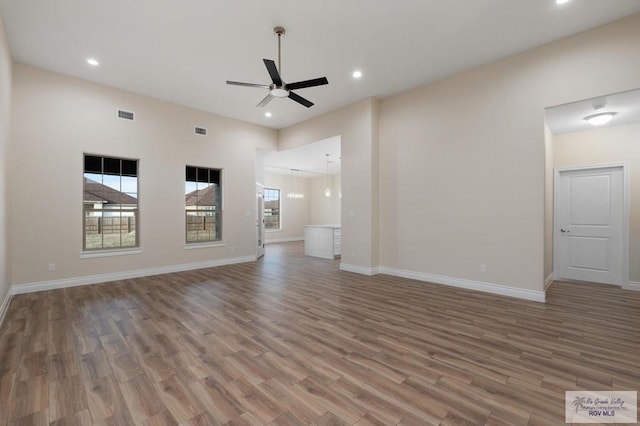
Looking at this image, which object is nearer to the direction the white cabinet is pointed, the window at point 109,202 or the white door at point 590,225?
the white door

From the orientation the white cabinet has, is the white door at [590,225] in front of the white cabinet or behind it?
in front

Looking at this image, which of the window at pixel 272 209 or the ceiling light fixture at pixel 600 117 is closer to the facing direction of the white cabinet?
the ceiling light fixture

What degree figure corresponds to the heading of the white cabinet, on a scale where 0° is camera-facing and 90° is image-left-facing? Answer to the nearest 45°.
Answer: approximately 315°

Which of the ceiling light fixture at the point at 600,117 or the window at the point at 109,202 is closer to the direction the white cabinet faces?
the ceiling light fixture

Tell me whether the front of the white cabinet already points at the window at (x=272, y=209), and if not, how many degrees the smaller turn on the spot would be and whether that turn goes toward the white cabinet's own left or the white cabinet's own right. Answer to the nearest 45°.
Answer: approximately 180°

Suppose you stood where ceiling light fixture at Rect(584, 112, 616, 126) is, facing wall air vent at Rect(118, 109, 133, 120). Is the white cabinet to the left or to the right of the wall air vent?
right

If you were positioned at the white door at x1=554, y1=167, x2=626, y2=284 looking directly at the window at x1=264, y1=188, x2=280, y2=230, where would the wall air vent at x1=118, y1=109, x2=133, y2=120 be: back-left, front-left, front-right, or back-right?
front-left

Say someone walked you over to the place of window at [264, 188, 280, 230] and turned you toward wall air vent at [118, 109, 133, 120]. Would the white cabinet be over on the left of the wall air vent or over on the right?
left

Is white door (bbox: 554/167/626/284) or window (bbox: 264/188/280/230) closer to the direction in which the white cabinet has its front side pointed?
the white door

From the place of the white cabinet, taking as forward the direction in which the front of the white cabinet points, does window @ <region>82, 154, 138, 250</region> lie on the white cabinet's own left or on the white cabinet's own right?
on the white cabinet's own right

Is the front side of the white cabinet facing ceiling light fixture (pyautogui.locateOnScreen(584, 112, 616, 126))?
yes

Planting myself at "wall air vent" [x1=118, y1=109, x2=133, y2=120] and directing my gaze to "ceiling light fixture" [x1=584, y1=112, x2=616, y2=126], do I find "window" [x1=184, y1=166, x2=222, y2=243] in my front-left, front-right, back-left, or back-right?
front-left

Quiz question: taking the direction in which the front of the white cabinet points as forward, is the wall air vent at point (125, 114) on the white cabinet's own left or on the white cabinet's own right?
on the white cabinet's own right
